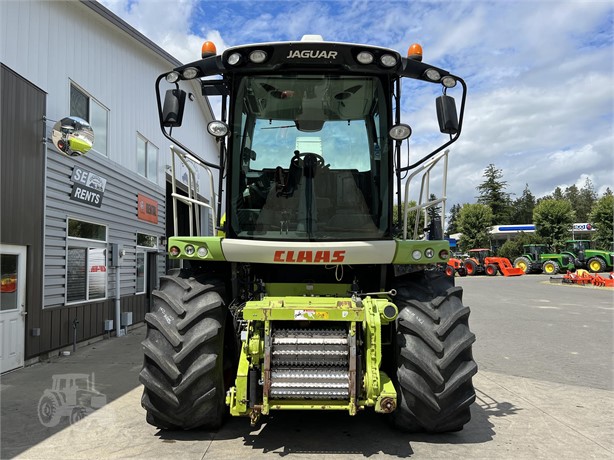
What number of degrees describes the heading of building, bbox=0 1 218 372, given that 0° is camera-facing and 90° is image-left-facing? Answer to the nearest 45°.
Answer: approximately 315°

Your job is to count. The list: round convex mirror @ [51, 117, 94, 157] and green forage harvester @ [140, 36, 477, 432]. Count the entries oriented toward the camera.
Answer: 2

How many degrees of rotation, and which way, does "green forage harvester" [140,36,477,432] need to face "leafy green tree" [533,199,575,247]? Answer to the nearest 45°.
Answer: approximately 135° to its left

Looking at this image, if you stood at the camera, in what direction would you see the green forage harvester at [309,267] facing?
facing the viewer

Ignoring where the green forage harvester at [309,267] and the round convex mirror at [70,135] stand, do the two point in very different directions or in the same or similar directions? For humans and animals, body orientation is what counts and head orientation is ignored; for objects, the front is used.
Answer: same or similar directions

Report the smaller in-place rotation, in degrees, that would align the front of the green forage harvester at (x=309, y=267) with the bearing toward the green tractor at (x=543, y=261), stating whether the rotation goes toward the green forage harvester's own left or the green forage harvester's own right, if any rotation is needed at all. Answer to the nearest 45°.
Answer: approximately 135° to the green forage harvester's own left

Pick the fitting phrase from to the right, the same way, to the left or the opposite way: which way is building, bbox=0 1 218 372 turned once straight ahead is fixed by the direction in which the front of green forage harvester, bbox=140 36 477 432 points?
to the left

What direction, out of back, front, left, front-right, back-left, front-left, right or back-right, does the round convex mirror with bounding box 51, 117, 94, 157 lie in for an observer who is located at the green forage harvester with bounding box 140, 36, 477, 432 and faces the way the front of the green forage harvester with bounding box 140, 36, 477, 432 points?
back-right

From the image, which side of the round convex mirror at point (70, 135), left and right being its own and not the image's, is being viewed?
front

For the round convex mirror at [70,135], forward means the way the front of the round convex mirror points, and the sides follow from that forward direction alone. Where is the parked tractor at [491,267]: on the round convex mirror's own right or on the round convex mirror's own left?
on the round convex mirror's own left

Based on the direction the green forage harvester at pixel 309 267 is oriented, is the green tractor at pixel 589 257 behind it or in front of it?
behind

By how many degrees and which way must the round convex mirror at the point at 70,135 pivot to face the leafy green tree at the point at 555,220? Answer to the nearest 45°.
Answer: approximately 135° to its left
